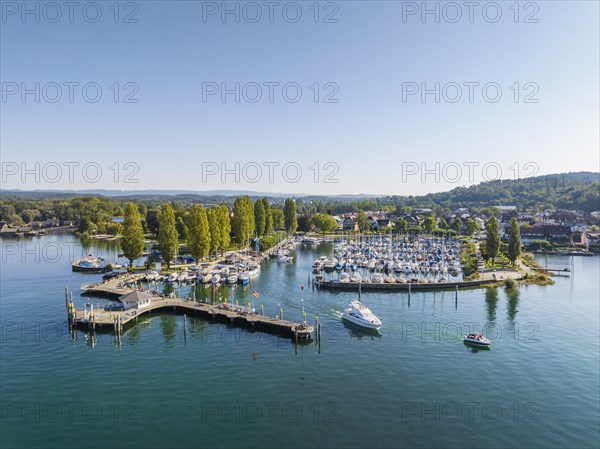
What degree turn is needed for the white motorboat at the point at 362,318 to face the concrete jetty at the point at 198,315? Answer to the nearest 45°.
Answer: approximately 135° to its right

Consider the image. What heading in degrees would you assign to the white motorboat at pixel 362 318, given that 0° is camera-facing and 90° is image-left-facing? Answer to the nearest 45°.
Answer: approximately 315°

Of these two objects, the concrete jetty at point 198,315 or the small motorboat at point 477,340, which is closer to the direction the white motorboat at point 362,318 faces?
the small motorboat

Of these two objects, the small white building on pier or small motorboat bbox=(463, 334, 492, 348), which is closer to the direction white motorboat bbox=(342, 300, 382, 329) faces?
the small motorboat

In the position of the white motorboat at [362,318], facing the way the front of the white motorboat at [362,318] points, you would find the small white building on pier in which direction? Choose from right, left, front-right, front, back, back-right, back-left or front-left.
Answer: back-right
